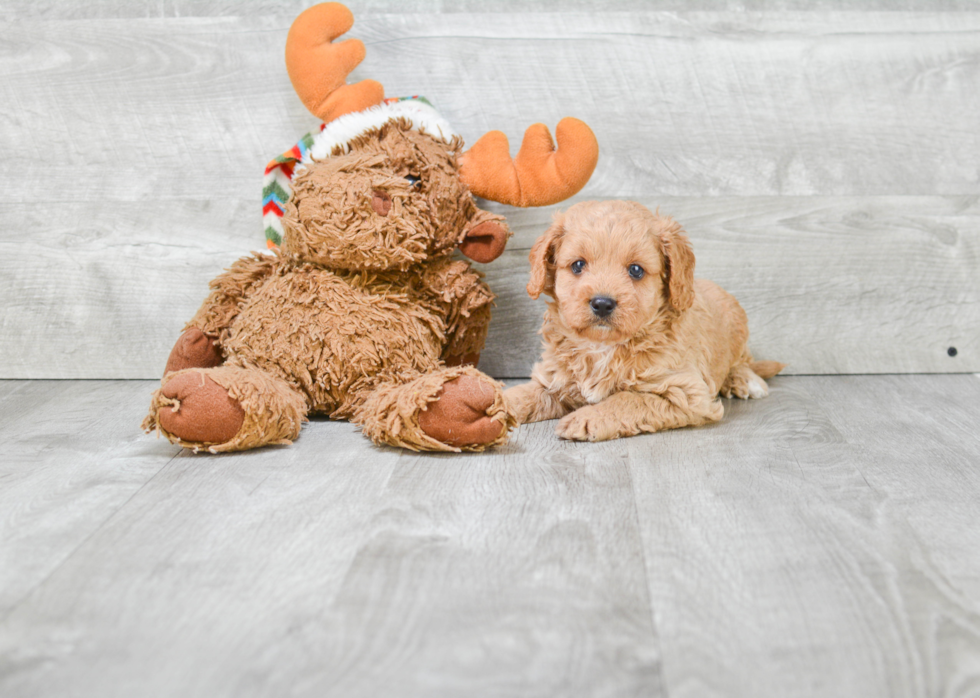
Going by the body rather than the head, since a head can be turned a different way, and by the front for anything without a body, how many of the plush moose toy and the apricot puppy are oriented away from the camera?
0

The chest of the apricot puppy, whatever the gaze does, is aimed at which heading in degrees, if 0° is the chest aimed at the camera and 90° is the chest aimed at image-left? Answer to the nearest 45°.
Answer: approximately 45°

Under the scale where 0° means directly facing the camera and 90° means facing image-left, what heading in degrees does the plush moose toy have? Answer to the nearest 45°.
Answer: approximately 0°
